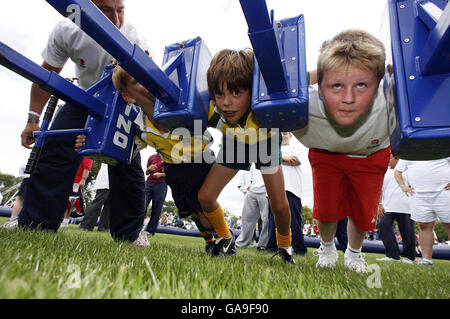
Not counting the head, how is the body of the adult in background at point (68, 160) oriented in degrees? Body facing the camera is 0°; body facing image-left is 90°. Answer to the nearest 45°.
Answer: approximately 315°

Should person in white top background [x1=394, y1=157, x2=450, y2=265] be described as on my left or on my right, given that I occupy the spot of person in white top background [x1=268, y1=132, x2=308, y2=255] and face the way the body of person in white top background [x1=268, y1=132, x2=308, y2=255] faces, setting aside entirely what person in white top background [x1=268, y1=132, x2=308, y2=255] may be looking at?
on my left

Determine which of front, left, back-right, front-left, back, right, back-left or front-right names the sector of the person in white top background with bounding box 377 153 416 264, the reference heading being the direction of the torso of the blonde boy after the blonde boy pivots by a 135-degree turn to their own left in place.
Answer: front-left

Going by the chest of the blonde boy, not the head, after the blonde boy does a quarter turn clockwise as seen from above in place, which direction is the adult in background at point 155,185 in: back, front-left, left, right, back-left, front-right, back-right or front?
front-right

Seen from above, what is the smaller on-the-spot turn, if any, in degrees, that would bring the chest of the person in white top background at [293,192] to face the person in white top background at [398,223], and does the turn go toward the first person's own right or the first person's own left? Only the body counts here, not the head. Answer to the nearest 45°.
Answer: approximately 135° to the first person's own left

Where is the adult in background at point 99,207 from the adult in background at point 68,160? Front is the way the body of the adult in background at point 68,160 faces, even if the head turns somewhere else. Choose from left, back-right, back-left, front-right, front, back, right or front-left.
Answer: back-left

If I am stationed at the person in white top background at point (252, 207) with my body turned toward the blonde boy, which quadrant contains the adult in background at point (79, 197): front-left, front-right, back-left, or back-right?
back-right

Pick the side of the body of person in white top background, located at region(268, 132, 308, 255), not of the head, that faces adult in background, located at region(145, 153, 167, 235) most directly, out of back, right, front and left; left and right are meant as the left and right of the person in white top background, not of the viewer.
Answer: right
